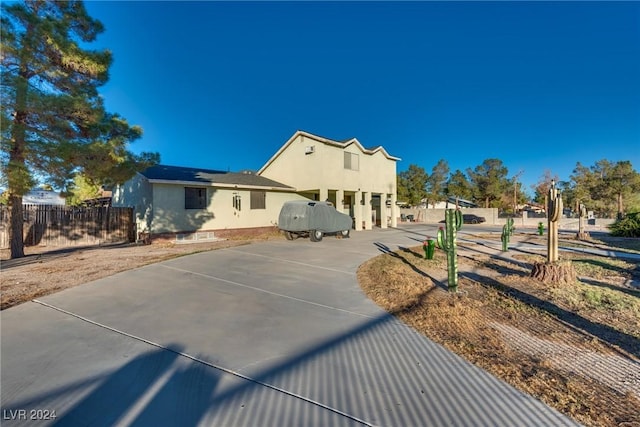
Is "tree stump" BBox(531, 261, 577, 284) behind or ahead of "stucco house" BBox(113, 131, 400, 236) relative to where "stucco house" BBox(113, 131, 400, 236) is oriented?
ahead

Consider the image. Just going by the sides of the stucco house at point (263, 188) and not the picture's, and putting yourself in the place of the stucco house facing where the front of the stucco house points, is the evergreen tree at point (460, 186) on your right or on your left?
on your left

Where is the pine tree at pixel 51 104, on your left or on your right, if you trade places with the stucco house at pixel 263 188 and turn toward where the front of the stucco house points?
on your right

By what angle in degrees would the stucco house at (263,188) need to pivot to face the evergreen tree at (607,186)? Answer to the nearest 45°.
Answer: approximately 45° to its left

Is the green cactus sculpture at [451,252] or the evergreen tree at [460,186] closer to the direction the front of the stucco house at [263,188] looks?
the green cactus sculpture

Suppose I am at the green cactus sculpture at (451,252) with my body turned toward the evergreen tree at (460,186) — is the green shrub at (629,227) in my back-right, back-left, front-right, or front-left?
front-right

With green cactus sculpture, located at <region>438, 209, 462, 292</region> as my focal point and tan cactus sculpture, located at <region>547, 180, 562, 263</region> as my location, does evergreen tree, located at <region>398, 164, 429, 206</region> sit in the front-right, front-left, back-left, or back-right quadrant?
back-right

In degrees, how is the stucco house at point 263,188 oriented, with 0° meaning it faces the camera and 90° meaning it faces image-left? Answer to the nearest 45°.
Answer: approximately 315°

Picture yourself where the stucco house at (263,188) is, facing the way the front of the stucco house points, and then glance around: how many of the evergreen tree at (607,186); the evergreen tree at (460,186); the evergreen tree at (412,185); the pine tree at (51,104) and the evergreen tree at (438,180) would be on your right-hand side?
1

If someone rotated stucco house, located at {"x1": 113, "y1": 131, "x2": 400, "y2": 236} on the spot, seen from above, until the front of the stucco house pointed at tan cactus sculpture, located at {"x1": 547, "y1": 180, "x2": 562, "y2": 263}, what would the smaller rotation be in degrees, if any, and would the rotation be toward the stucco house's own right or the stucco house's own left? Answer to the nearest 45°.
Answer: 0° — it already faces it

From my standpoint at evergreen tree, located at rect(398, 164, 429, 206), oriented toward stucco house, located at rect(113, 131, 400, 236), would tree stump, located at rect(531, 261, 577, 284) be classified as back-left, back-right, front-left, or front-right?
front-left

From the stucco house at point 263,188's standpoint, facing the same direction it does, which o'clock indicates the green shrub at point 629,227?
The green shrub is roughly at 11 o'clock from the stucco house.

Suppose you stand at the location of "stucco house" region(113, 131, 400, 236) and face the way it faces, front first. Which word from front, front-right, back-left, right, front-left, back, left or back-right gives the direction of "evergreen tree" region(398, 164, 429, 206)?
left
